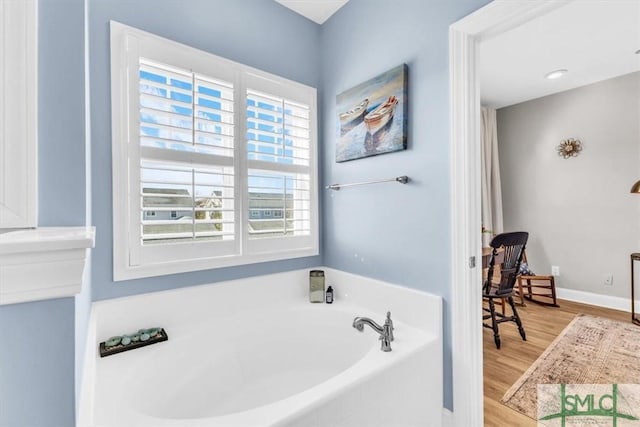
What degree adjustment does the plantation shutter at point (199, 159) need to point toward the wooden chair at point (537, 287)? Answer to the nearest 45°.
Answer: approximately 45° to its left

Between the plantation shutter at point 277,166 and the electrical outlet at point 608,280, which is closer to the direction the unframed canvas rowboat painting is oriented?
the plantation shutter

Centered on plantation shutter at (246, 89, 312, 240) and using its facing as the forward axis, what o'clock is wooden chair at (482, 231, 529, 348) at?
The wooden chair is roughly at 10 o'clock from the plantation shutter.

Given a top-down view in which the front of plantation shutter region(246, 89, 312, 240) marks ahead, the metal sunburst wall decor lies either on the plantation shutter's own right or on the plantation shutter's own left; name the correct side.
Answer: on the plantation shutter's own left

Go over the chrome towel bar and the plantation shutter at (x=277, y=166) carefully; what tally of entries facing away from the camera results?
0

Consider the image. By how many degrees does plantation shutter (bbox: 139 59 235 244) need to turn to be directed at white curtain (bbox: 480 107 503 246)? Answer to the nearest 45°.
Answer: approximately 45° to its left

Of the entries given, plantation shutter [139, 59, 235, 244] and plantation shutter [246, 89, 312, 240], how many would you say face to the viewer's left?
0

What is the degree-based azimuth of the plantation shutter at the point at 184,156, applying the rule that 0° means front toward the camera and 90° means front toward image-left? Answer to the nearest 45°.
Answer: approximately 315°

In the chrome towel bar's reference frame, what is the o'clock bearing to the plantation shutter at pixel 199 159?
The plantation shutter is roughly at 1 o'clock from the chrome towel bar.

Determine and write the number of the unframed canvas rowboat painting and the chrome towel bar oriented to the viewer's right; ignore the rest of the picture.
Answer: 0

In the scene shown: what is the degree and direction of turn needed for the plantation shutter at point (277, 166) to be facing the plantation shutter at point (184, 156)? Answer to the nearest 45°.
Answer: approximately 90° to its right

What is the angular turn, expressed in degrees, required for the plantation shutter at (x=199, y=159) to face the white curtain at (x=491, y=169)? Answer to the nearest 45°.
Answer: approximately 45° to its left
